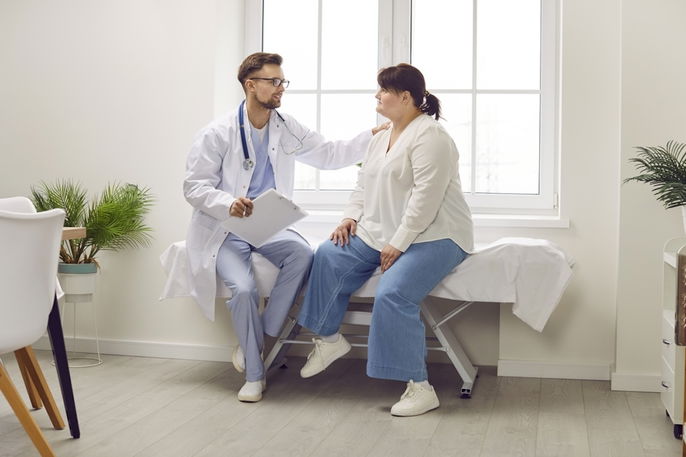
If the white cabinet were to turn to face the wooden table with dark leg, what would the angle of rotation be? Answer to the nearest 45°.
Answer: approximately 45° to its left

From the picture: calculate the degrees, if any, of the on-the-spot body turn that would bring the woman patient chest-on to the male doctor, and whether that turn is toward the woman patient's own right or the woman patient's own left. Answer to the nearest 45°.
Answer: approximately 45° to the woman patient's own right

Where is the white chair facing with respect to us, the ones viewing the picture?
facing away from the viewer

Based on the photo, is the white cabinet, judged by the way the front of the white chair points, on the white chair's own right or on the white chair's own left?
on the white chair's own right

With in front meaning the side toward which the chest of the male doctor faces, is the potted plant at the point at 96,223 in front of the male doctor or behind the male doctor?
behind

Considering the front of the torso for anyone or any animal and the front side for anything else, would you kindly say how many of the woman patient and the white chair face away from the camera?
1

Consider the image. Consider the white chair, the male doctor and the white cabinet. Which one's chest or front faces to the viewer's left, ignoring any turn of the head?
the white cabinet

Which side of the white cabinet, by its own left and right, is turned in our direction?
left

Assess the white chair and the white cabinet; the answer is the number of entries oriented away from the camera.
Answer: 1
